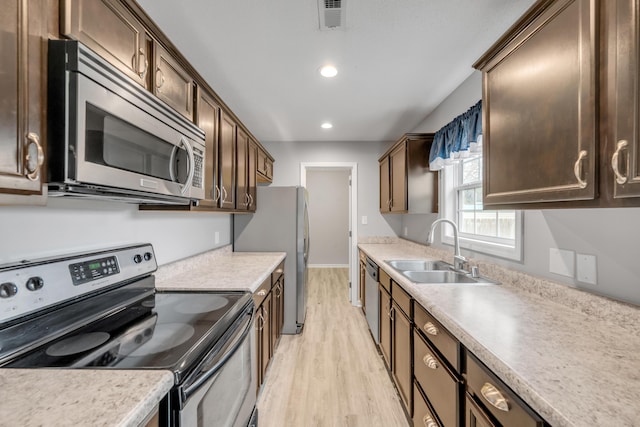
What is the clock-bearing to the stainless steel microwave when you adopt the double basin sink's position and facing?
The stainless steel microwave is roughly at 10 o'clock from the double basin sink.

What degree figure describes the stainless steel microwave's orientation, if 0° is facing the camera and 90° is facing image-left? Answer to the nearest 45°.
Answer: approximately 315°

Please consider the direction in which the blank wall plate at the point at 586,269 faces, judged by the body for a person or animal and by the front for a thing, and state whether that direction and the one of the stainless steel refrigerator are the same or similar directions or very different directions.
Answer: very different directions

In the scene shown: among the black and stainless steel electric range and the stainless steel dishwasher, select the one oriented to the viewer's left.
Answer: the stainless steel dishwasher

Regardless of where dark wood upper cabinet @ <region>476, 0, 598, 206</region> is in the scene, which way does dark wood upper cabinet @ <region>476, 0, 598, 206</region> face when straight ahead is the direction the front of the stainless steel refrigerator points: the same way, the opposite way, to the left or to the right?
the opposite way

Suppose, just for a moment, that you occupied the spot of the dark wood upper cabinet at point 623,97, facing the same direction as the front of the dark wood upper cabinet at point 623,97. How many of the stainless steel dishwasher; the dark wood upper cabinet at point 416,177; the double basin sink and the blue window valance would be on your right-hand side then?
4

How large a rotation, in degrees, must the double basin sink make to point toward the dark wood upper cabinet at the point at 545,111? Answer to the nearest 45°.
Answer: approximately 90° to its left

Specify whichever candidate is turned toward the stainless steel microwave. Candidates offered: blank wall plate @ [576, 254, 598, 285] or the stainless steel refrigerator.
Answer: the blank wall plate

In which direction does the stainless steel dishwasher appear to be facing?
to the viewer's left

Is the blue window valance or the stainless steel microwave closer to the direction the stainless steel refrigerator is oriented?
the blue window valance

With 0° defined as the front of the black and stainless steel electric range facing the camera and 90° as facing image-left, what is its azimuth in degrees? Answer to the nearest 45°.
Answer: approximately 315°

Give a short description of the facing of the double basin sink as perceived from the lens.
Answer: facing to the left of the viewer

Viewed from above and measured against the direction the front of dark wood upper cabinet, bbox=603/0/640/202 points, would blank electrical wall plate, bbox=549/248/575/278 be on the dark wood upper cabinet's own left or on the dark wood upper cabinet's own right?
on the dark wood upper cabinet's own right

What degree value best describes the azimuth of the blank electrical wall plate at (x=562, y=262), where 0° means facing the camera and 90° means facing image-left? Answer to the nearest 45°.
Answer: approximately 45°
